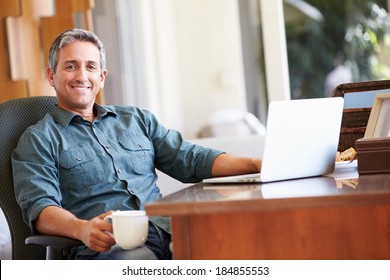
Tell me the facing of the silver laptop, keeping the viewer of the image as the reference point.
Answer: facing away from the viewer and to the left of the viewer

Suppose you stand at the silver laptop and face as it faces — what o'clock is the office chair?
The office chair is roughly at 11 o'clock from the silver laptop.
